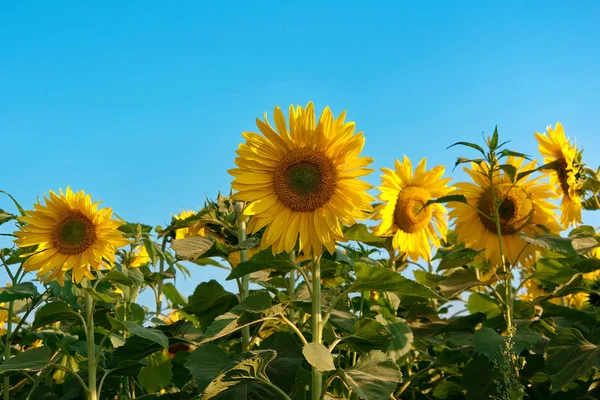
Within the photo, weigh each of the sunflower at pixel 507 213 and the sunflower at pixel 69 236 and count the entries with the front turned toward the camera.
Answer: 2

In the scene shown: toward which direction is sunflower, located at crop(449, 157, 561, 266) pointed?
toward the camera

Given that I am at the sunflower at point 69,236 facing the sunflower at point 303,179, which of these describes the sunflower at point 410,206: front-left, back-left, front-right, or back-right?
front-left

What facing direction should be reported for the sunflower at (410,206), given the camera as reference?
facing the viewer and to the right of the viewer

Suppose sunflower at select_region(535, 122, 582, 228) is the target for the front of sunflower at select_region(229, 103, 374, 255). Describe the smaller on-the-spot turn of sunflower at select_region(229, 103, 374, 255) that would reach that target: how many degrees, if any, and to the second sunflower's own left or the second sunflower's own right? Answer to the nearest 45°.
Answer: approximately 135° to the second sunflower's own left

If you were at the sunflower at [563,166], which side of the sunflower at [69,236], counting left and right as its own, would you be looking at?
left

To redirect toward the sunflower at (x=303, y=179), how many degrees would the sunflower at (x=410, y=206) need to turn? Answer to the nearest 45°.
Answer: approximately 45° to its right

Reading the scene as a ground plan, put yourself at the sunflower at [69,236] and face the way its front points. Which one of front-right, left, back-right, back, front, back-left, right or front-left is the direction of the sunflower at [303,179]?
front-left

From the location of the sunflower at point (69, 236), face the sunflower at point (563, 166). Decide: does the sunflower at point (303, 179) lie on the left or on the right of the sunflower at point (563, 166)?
right

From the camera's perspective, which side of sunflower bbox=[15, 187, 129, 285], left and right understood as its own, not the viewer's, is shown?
front

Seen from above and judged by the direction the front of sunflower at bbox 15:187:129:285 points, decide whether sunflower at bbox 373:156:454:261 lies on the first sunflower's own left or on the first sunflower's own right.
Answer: on the first sunflower's own left

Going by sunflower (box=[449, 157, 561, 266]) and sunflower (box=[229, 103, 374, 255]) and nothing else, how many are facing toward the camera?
2

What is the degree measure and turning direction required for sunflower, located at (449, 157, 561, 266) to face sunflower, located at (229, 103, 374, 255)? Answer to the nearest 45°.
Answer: approximately 45° to its right

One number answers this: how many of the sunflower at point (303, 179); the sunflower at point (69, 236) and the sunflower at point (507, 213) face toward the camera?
3

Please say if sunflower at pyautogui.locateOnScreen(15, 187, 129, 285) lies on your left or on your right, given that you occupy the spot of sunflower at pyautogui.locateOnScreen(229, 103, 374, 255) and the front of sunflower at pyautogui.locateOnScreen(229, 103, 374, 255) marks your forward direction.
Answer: on your right
